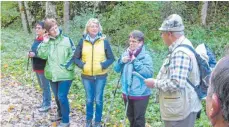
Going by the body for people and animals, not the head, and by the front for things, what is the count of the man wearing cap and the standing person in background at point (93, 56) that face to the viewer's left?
1

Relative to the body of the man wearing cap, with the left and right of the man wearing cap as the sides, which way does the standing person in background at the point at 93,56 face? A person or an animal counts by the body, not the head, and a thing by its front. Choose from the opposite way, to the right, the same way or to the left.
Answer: to the left

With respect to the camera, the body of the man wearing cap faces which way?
to the viewer's left

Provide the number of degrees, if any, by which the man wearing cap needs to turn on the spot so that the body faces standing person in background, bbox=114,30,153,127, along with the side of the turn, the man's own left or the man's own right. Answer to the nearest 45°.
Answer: approximately 45° to the man's own right

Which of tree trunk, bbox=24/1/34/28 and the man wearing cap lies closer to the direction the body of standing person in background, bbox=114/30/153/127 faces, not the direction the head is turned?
the man wearing cap

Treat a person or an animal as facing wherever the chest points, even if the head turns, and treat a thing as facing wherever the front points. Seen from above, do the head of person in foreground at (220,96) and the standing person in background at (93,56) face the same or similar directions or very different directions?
very different directions
